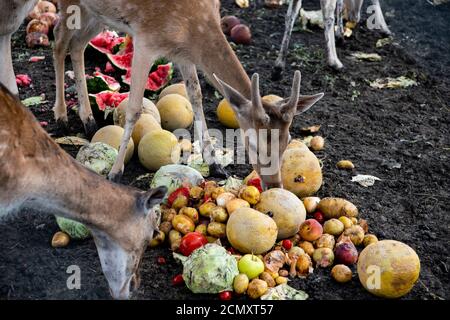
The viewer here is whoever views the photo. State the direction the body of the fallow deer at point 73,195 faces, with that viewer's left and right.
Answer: facing to the right of the viewer

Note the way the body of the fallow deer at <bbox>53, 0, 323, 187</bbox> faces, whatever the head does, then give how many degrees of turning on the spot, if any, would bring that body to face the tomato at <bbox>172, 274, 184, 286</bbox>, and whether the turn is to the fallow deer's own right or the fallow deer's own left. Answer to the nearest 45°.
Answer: approximately 45° to the fallow deer's own right

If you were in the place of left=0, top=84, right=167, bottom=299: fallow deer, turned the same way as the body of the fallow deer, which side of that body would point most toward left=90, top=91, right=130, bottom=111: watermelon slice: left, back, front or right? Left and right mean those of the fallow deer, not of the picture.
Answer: left

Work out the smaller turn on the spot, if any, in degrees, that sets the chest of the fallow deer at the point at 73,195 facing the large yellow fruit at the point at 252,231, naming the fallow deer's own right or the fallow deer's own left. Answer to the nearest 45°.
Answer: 0° — it already faces it

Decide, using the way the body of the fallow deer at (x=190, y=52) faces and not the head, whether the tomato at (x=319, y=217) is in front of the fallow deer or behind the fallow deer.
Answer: in front

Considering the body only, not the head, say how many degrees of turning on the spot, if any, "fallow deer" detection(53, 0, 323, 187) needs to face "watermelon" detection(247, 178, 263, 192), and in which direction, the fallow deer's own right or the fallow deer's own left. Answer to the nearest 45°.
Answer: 0° — it already faces it

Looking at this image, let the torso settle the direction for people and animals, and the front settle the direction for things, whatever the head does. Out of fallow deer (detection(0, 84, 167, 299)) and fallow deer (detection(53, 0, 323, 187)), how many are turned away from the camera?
0

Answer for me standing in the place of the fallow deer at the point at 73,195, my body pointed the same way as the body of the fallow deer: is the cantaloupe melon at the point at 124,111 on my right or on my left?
on my left

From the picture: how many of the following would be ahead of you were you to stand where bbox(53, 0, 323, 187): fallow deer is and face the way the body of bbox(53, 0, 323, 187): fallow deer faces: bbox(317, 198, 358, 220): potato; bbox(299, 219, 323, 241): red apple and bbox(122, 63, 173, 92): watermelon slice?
2

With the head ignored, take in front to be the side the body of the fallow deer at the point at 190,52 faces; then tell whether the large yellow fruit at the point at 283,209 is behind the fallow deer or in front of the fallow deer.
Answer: in front

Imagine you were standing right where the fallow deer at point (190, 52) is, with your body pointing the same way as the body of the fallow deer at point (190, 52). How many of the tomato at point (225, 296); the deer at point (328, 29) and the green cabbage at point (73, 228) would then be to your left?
1

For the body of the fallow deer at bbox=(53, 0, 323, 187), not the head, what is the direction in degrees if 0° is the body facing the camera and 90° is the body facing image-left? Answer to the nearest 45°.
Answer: approximately 315°
